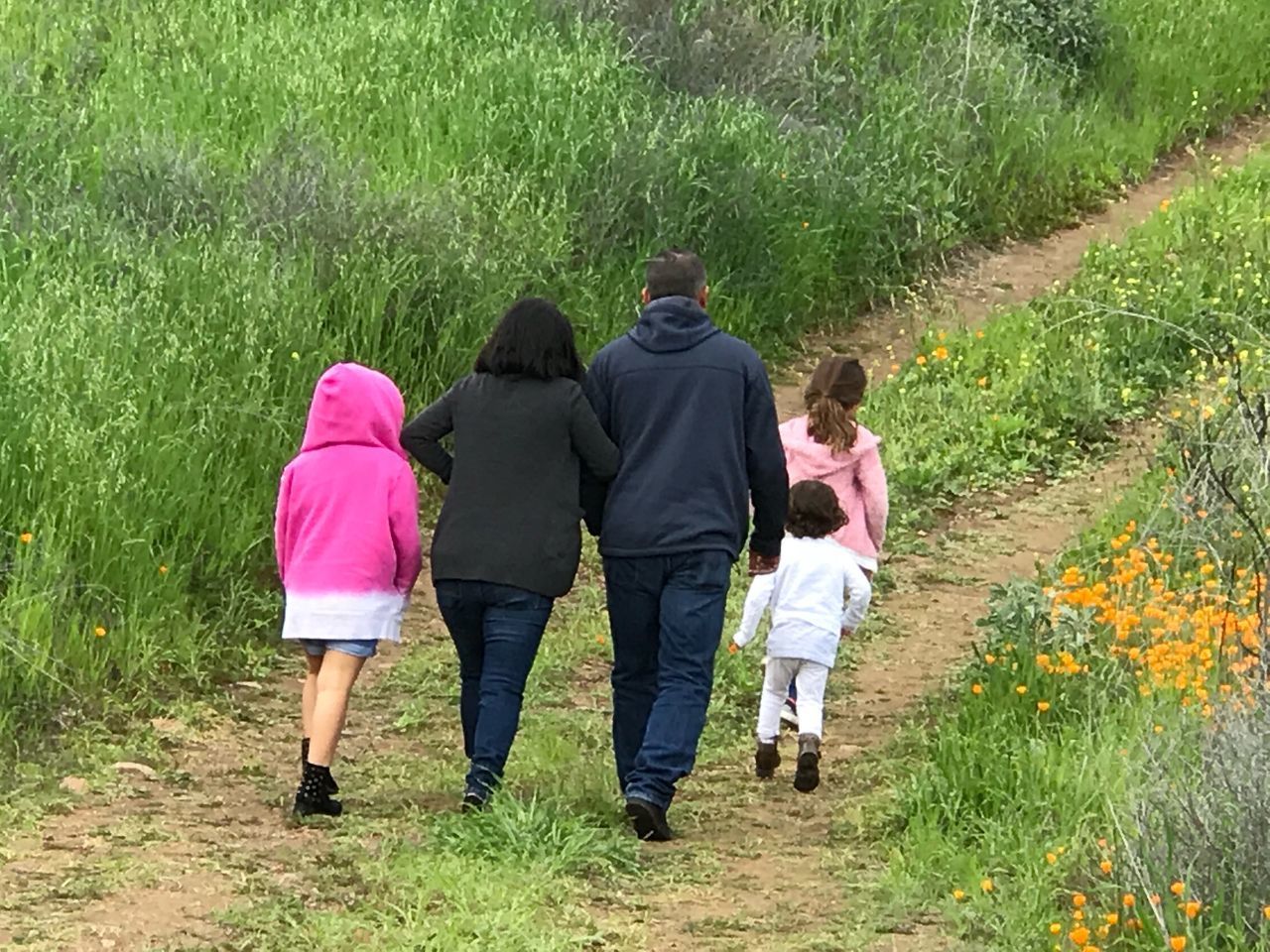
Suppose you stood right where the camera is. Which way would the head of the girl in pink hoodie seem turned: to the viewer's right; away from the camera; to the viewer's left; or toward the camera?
away from the camera

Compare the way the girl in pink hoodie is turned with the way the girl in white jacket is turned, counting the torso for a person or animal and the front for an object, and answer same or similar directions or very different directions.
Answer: same or similar directions

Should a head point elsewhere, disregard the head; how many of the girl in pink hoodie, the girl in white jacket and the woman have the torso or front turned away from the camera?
3

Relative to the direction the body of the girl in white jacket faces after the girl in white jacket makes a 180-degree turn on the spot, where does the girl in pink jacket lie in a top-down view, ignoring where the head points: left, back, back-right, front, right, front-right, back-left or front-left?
back

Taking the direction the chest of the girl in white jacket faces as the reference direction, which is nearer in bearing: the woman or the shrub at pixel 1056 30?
the shrub

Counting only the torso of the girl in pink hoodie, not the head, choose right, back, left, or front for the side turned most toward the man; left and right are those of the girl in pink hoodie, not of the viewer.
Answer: right

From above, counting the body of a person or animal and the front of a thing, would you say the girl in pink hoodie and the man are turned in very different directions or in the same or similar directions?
same or similar directions

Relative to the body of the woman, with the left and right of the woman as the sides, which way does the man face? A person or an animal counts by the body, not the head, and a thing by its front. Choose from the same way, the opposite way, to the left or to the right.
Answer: the same way

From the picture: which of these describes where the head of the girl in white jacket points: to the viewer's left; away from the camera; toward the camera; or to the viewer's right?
away from the camera

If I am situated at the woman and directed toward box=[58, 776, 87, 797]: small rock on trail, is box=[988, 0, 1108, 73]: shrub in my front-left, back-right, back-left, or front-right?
back-right

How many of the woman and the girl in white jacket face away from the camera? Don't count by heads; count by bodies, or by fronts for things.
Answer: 2

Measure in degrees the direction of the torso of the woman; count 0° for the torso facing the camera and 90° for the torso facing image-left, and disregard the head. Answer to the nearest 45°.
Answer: approximately 180°

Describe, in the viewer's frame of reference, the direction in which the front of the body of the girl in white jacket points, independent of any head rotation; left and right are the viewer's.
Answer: facing away from the viewer

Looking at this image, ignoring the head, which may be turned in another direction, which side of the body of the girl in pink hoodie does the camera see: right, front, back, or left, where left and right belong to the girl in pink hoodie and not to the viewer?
back

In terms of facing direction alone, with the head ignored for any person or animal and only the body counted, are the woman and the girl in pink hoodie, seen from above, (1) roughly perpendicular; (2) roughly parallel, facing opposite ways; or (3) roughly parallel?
roughly parallel

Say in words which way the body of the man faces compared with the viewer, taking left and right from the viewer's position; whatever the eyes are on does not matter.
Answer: facing away from the viewer

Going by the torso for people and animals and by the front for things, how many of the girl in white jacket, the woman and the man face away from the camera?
3
